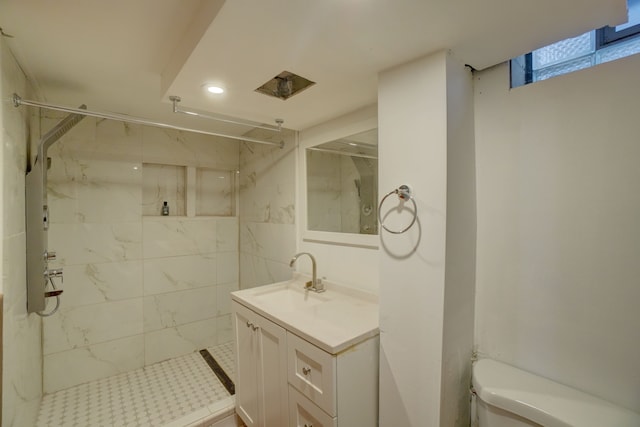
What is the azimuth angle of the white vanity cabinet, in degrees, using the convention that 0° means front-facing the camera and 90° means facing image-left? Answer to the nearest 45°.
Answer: approximately 45°
